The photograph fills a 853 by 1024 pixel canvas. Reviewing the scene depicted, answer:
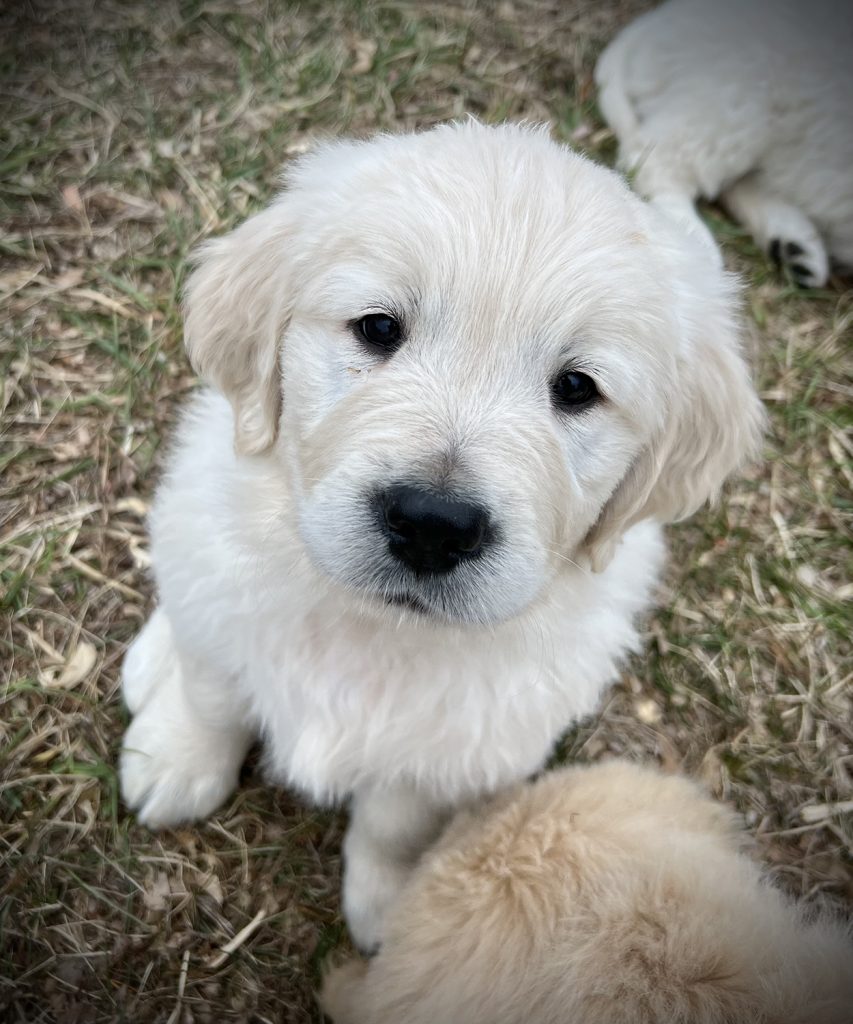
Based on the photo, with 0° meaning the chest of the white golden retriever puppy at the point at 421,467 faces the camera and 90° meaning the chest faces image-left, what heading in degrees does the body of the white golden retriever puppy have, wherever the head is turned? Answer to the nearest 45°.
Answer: approximately 0°

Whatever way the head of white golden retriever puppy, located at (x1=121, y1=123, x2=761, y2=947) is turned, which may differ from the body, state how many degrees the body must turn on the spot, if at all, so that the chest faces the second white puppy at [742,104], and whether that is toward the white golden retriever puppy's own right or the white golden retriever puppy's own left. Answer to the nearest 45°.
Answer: approximately 180°

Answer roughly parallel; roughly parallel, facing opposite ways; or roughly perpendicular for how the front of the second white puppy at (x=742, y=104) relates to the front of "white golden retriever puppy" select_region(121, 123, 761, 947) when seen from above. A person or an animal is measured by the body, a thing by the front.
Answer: roughly perpendicular

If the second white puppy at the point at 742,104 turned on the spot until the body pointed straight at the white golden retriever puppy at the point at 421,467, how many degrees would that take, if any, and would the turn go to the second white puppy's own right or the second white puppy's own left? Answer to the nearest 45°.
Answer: approximately 90° to the second white puppy's own right

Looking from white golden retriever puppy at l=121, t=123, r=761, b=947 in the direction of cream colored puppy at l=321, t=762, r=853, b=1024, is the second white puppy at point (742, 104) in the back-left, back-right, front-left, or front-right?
back-left

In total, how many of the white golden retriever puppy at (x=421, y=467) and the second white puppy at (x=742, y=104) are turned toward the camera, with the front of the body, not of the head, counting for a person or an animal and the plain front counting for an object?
1

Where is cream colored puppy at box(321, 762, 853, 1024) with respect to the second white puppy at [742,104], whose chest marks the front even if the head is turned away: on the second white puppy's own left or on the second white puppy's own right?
on the second white puppy's own right
